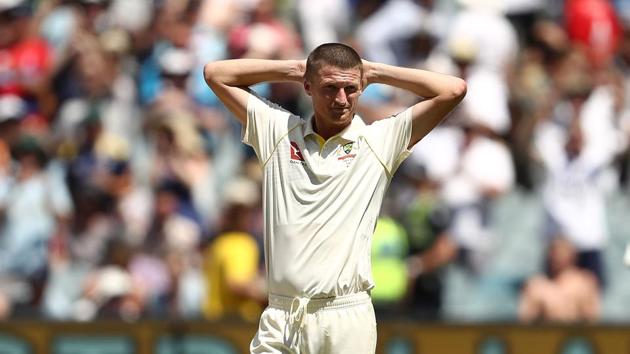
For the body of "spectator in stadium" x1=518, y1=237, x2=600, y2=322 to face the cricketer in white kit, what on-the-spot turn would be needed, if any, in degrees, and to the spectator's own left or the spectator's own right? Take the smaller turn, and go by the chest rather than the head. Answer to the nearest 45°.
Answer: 0° — they already face them

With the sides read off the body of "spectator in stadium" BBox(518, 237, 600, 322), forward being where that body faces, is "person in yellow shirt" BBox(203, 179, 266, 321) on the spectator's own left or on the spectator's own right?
on the spectator's own right

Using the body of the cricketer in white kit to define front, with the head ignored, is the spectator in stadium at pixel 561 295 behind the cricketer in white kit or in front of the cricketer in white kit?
behind

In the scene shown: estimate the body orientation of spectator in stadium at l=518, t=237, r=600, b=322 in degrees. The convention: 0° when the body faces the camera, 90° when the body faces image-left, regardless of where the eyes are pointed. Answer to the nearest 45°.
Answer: approximately 0°

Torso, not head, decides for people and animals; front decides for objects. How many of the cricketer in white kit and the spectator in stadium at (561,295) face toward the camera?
2

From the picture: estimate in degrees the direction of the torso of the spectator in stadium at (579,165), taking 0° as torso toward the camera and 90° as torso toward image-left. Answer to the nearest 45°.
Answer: approximately 0°
